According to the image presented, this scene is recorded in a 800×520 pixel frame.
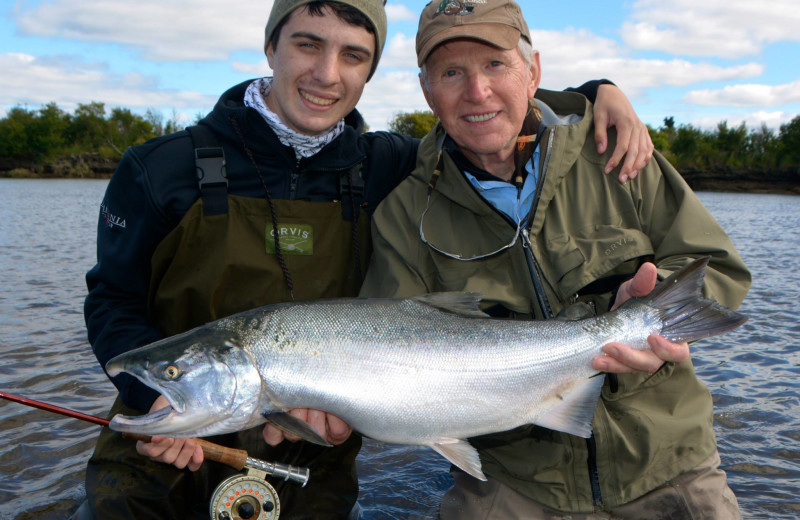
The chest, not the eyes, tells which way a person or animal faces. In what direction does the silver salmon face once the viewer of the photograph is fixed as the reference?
facing to the left of the viewer

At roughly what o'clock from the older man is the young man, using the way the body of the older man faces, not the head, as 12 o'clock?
The young man is roughly at 3 o'clock from the older man.
